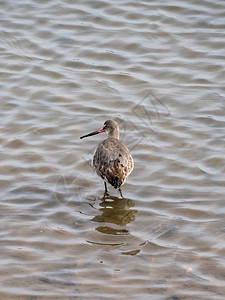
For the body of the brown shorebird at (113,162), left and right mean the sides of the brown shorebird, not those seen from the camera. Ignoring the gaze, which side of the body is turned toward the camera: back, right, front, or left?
back
